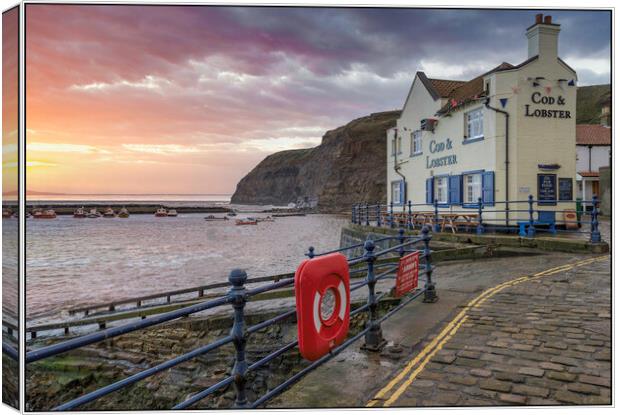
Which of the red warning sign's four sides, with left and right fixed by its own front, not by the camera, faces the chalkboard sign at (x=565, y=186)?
left

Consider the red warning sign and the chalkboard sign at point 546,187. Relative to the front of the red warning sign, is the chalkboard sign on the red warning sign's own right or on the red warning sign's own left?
on the red warning sign's own left

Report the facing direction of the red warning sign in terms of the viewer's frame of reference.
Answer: facing the viewer and to the right of the viewer

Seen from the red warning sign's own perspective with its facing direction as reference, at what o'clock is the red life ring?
The red life ring is roughly at 2 o'clock from the red warning sign.
